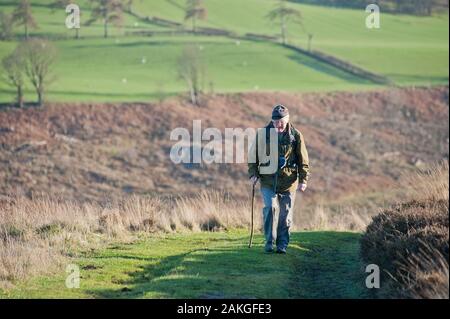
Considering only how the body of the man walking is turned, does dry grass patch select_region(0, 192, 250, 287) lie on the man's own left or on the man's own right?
on the man's own right

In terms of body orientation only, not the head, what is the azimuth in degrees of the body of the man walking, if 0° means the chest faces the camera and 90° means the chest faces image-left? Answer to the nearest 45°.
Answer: approximately 0°

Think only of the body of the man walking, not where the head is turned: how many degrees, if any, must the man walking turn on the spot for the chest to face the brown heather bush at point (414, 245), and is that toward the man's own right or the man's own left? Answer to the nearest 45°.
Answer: approximately 45° to the man's own left

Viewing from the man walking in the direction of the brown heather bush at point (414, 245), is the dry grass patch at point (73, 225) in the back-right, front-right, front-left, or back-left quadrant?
back-right
